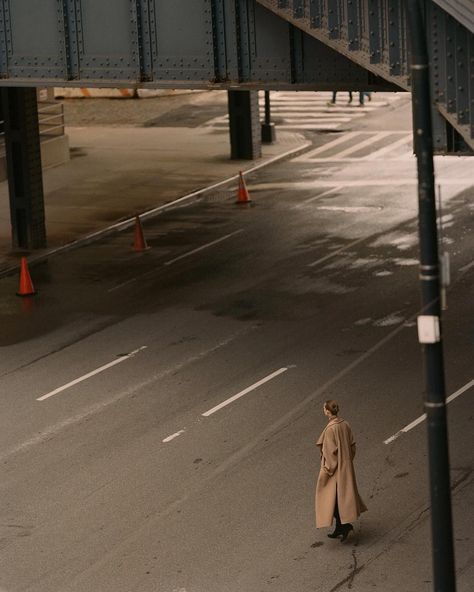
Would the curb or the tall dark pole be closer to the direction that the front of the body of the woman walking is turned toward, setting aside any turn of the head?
the curb

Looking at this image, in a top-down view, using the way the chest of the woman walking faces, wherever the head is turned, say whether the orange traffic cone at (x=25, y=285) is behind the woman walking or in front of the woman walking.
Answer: in front

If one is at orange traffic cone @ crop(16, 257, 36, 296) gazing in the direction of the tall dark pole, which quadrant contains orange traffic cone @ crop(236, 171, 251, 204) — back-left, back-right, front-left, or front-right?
back-left

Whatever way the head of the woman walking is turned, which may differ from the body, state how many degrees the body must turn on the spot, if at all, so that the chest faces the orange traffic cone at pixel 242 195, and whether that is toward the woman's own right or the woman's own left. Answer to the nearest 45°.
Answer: approximately 45° to the woman's own right

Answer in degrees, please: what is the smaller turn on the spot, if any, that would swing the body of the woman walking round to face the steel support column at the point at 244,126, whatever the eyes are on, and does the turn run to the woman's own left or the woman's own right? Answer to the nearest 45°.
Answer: approximately 45° to the woman's own right

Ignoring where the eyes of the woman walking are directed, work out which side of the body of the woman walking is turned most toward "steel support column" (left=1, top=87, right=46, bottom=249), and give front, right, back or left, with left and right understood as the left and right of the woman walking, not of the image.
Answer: front

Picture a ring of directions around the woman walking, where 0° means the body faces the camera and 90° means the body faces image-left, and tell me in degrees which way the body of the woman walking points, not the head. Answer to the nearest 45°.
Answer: approximately 135°
